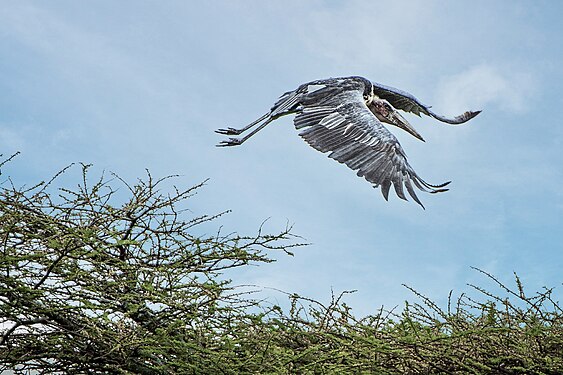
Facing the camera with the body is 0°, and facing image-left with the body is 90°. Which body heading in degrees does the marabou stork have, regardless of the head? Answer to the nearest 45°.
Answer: approximately 270°
